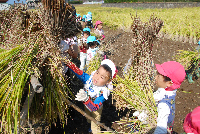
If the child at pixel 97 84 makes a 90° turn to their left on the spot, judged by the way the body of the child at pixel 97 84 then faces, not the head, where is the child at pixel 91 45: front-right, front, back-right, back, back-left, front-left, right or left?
back-left

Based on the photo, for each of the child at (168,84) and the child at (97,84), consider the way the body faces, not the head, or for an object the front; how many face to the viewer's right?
0

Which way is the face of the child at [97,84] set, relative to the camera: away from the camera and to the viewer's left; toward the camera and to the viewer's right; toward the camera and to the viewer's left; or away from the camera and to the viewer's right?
toward the camera and to the viewer's left

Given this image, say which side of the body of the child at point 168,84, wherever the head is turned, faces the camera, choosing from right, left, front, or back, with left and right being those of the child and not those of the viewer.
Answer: left

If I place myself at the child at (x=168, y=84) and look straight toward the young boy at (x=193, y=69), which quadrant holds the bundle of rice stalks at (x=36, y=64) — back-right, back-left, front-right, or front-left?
back-left

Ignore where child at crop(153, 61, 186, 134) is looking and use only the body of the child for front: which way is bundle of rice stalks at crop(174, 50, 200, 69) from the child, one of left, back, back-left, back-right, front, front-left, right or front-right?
right

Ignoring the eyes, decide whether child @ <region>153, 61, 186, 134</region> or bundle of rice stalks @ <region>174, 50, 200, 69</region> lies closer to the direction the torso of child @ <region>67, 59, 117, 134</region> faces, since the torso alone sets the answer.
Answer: the child

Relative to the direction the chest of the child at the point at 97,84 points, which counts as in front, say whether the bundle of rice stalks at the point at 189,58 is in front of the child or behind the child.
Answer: behind

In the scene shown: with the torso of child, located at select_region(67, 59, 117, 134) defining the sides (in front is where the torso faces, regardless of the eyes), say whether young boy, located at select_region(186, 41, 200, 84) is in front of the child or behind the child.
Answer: behind

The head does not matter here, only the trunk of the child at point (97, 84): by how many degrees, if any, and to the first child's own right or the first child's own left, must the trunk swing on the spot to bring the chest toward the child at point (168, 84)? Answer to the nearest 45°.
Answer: approximately 90° to the first child's own left

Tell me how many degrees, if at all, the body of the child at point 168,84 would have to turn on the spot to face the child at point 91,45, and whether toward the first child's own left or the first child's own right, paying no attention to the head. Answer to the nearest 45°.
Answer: approximately 45° to the first child's own right
